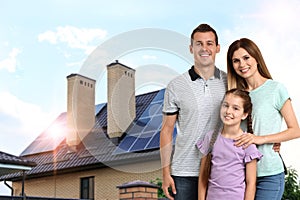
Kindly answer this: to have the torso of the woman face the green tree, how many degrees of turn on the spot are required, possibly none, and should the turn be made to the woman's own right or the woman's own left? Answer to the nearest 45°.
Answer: approximately 135° to the woman's own right

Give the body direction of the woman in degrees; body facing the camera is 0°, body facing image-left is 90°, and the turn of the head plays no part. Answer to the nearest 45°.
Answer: approximately 45°

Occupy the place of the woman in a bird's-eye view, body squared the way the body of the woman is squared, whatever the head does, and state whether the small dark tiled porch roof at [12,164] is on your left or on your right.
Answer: on your right
